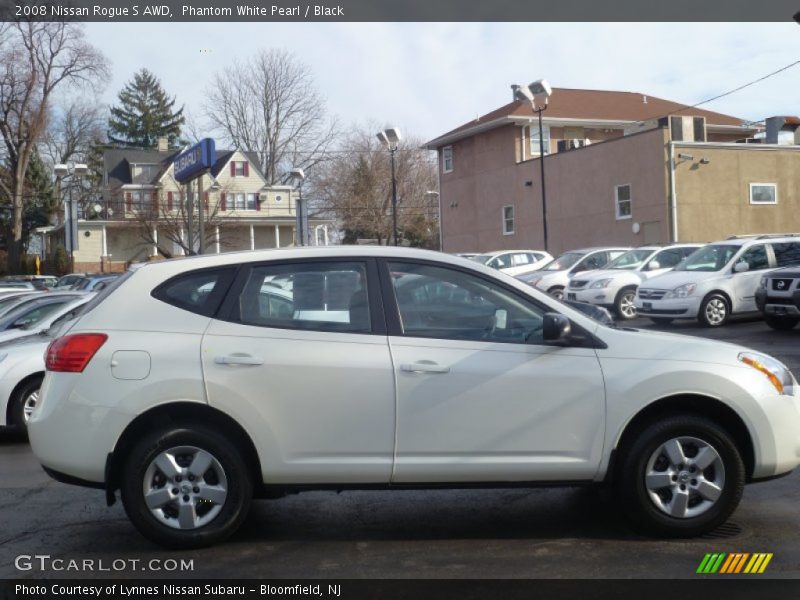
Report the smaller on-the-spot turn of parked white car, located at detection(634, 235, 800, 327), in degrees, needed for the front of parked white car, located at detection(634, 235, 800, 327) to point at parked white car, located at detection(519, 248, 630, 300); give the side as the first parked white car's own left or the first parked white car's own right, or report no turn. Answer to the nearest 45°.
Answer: approximately 90° to the first parked white car's own right

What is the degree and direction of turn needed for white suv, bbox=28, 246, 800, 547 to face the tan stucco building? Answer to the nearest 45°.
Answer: approximately 90° to its left

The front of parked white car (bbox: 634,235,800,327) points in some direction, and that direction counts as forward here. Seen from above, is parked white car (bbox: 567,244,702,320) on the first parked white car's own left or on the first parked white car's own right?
on the first parked white car's own right

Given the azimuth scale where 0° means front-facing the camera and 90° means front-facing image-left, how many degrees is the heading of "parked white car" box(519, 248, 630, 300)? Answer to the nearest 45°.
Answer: approximately 45°

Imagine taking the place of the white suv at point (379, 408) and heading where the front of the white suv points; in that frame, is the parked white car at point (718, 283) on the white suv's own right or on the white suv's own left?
on the white suv's own left

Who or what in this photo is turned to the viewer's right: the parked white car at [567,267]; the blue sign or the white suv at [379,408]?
the white suv

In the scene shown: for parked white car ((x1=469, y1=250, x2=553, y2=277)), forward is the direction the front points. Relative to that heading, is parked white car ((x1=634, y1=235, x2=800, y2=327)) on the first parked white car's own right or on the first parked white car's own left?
on the first parked white car's own left

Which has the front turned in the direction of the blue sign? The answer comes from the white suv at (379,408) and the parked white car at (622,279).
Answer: the parked white car

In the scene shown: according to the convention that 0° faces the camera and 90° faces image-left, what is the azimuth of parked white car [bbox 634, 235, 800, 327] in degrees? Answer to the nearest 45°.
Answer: approximately 45°

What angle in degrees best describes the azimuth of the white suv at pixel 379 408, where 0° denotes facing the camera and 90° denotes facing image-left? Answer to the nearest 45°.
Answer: approximately 270°

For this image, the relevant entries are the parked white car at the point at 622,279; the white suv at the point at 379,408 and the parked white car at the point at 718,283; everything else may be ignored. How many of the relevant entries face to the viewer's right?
1

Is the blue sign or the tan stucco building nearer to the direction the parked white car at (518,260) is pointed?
the blue sign

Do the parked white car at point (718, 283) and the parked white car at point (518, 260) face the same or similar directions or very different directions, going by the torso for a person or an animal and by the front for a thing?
same or similar directions

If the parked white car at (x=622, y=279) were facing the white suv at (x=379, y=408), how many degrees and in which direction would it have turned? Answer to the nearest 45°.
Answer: approximately 45° to its left

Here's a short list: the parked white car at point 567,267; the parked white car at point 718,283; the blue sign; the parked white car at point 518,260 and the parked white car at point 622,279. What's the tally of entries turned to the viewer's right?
0

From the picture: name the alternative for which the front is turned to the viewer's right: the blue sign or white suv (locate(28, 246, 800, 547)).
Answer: the white suv

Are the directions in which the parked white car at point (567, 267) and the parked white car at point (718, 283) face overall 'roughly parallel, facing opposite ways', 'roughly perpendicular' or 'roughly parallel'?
roughly parallel
